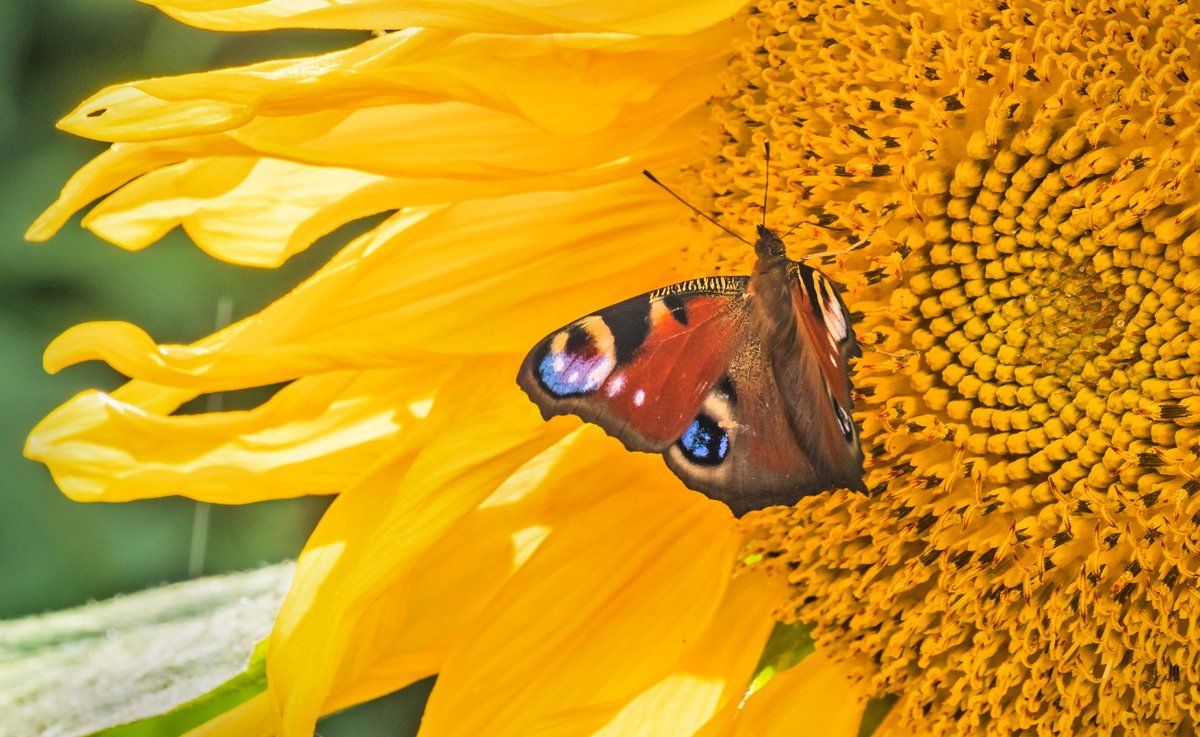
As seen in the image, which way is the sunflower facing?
toward the camera

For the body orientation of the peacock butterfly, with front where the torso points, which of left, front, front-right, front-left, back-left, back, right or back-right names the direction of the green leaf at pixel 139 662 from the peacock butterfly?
left

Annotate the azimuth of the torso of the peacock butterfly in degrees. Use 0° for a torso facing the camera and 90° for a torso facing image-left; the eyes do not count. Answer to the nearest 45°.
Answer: approximately 180°

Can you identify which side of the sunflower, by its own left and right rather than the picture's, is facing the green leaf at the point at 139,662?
right
